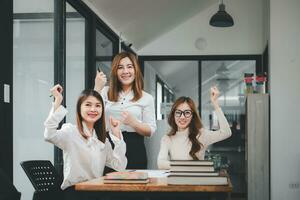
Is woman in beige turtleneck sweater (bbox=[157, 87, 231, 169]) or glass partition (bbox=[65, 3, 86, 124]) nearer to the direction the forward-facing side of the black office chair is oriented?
the woman in beige turtleneck sweater

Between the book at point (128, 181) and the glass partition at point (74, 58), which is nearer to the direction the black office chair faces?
the book

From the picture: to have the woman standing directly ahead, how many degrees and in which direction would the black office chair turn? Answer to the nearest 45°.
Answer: approximately 90° to its left

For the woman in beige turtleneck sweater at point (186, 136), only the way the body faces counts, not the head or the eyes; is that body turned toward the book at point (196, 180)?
yes

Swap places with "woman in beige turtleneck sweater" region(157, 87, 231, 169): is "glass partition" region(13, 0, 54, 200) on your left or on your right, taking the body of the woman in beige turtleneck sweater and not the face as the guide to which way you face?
on your right

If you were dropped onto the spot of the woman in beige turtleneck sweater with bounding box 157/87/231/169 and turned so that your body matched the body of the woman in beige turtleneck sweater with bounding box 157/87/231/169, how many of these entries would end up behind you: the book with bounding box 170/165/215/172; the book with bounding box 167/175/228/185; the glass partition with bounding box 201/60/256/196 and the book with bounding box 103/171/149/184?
1

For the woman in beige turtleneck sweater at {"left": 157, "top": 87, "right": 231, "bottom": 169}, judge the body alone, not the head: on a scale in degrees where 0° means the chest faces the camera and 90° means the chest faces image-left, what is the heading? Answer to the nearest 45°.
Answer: approximately 0°

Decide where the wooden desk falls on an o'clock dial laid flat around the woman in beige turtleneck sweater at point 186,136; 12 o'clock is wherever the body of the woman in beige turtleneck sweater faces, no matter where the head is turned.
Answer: The wooden desk is roughly at 12 o'clock from the woman in beige turtleneck sweater.

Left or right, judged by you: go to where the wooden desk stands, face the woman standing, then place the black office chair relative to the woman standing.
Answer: left
